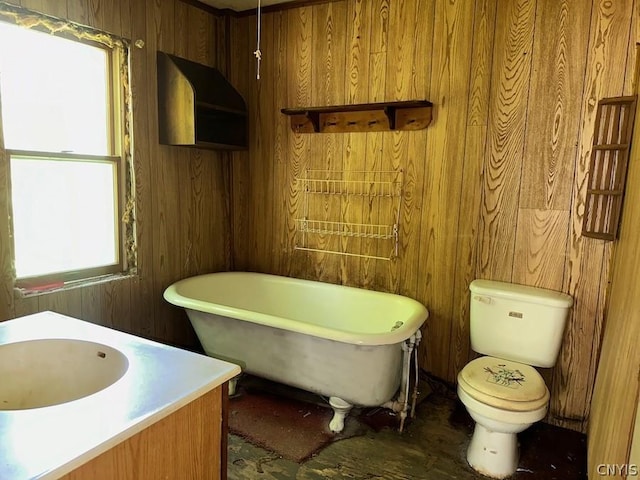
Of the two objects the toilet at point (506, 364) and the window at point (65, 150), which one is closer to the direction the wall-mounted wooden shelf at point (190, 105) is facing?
the toilet

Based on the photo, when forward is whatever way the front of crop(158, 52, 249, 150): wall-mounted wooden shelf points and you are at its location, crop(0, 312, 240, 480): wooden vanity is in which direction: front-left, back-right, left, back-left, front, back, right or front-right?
front-right

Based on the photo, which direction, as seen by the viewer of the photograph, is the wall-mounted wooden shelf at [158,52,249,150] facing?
facing the viewer and to the right of the viewer

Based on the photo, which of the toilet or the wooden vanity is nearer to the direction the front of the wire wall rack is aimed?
the wooden vanity

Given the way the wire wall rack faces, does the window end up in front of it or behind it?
in front

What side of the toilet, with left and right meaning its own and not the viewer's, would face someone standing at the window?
right

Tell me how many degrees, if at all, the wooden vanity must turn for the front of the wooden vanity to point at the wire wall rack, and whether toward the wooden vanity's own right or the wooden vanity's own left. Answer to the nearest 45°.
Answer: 0° — it already faces it

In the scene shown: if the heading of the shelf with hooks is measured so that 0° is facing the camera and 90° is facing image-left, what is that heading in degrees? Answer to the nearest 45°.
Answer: approximately 45°

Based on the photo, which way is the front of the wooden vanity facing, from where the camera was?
facing away from the viewer and to the right of the viewer

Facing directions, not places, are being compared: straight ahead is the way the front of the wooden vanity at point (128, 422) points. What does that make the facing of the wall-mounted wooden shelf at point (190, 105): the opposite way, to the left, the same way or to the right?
to the right

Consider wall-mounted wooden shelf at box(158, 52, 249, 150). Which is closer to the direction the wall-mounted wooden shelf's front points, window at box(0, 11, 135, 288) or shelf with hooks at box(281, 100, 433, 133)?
the shelf with hooks

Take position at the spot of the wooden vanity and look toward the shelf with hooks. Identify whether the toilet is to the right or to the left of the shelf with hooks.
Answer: right
